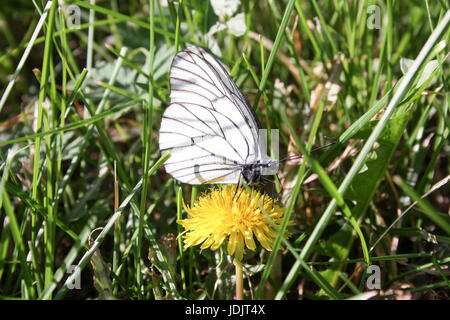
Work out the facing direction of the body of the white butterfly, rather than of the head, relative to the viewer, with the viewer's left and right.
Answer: facing to the right of the viewer
